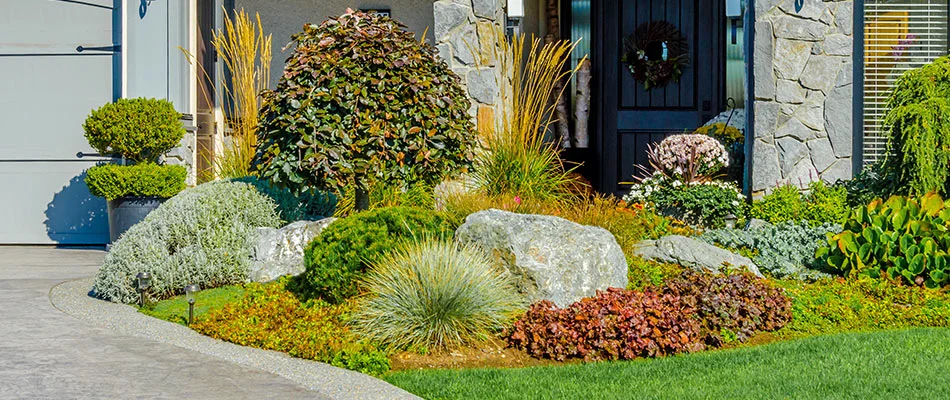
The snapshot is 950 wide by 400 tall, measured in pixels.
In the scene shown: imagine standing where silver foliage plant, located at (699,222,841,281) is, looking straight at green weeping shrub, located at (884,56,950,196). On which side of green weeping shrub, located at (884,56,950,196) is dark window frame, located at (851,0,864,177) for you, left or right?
left

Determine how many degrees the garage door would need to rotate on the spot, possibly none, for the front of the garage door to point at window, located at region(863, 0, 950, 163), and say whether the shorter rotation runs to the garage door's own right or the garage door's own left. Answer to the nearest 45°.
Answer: approximately 45° to the garage door's own left

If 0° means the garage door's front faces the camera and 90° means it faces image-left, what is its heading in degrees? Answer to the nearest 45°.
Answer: approximately 0°

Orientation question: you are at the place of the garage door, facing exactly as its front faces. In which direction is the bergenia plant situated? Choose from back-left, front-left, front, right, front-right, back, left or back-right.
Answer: front-left

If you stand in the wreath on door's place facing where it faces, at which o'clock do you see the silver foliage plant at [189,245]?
The silver foliage plant is roughly at 1 o'clock from the wreath on door.

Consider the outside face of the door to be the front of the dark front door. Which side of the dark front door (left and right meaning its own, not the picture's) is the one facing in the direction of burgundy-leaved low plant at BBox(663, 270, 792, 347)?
front

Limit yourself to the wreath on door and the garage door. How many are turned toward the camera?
2

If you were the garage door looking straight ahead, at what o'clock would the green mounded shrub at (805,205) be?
The green mounded shrub is roughly at 10 o'clock from the garage door.

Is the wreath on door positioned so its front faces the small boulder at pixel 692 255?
yes

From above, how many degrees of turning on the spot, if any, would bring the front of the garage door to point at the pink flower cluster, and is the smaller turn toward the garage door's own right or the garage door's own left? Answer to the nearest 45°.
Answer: approximately 45° to the garage door's own left

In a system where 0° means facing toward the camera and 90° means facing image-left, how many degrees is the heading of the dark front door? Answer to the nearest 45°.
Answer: approximately 0°

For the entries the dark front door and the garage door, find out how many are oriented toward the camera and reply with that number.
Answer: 2

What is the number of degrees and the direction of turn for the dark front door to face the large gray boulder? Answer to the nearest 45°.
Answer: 0° — it already faces it
